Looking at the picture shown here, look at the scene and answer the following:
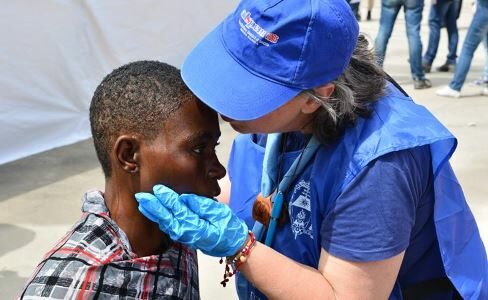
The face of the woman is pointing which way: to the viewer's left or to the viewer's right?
to the viewer's left

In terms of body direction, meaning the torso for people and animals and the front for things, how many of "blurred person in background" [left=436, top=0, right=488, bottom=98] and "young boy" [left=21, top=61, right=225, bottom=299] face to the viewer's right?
1

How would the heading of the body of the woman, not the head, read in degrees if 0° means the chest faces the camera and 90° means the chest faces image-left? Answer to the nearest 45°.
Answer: approximately 45°

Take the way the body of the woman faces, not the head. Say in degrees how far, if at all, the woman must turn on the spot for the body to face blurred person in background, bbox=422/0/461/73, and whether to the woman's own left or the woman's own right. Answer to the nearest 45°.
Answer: approximately 135° to the woman's own right

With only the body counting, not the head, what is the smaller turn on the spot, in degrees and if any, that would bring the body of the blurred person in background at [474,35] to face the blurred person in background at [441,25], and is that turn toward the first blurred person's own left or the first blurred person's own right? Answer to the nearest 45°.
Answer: approximately 90° to the first blurred person's own right

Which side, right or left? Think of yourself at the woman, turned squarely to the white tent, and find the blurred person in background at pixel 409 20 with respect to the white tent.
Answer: right

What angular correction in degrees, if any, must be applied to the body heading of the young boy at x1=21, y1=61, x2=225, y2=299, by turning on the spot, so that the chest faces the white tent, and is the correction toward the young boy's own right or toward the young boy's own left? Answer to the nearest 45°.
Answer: approximately 90° to the young boy's own left

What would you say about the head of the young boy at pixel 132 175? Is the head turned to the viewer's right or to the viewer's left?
to the viewer's right

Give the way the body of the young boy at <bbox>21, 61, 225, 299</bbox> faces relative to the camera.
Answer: to the viewer's right

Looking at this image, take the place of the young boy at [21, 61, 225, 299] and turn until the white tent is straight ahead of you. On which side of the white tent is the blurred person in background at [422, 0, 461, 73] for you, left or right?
right
